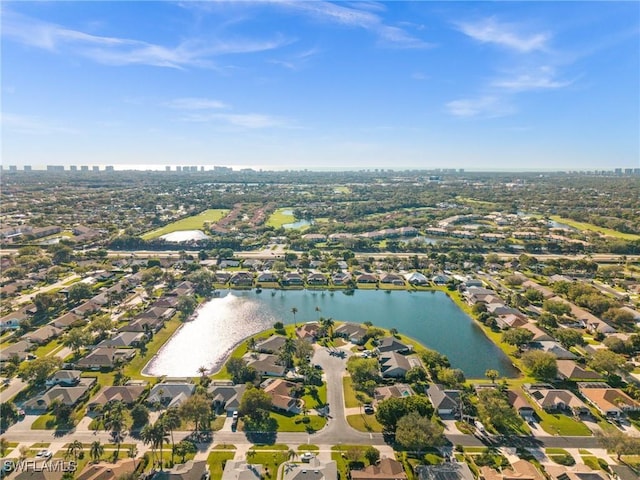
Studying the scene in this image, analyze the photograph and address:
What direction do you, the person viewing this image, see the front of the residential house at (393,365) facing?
facing to the left of the viewer

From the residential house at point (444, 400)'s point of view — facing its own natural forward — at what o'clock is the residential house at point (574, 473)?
the residential house at point (574, 473) is roughly at 10 o'clock from the residential house at point (444, 400).

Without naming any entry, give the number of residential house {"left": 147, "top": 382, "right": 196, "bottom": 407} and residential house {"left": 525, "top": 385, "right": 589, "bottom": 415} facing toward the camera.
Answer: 2

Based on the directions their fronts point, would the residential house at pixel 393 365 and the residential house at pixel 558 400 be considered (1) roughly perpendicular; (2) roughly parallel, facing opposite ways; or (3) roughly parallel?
roughly perpendicular

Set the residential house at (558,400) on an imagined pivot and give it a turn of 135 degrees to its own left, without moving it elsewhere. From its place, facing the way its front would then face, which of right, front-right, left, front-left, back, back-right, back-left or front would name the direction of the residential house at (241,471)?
back

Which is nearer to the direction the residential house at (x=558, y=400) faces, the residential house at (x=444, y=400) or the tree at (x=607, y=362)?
the residential house

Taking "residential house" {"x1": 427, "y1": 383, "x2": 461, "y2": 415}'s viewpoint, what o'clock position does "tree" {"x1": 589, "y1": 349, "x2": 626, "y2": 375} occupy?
The tree is roughly at 8 o'clock from the residential house.

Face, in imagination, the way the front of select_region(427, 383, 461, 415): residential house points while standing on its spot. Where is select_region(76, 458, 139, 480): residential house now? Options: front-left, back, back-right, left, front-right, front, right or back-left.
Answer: front-right

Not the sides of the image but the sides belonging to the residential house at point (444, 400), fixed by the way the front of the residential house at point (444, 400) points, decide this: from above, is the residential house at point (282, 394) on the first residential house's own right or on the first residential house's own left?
on the first residential house's own right

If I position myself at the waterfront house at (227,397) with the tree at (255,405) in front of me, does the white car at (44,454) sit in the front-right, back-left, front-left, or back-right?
back-right

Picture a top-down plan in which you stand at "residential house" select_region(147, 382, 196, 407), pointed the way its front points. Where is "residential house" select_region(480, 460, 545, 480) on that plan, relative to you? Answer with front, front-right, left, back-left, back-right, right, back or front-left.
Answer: front-left

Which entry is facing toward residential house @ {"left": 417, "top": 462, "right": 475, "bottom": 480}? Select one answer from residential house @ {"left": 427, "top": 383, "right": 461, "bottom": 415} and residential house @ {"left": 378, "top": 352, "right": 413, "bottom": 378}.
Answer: residential house @ {"left": 427, "top": 383, "right": 461, "bottom": 415}

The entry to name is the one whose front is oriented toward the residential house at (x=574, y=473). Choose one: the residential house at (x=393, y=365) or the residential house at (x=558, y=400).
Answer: the residential house at (x=558, y=400)
